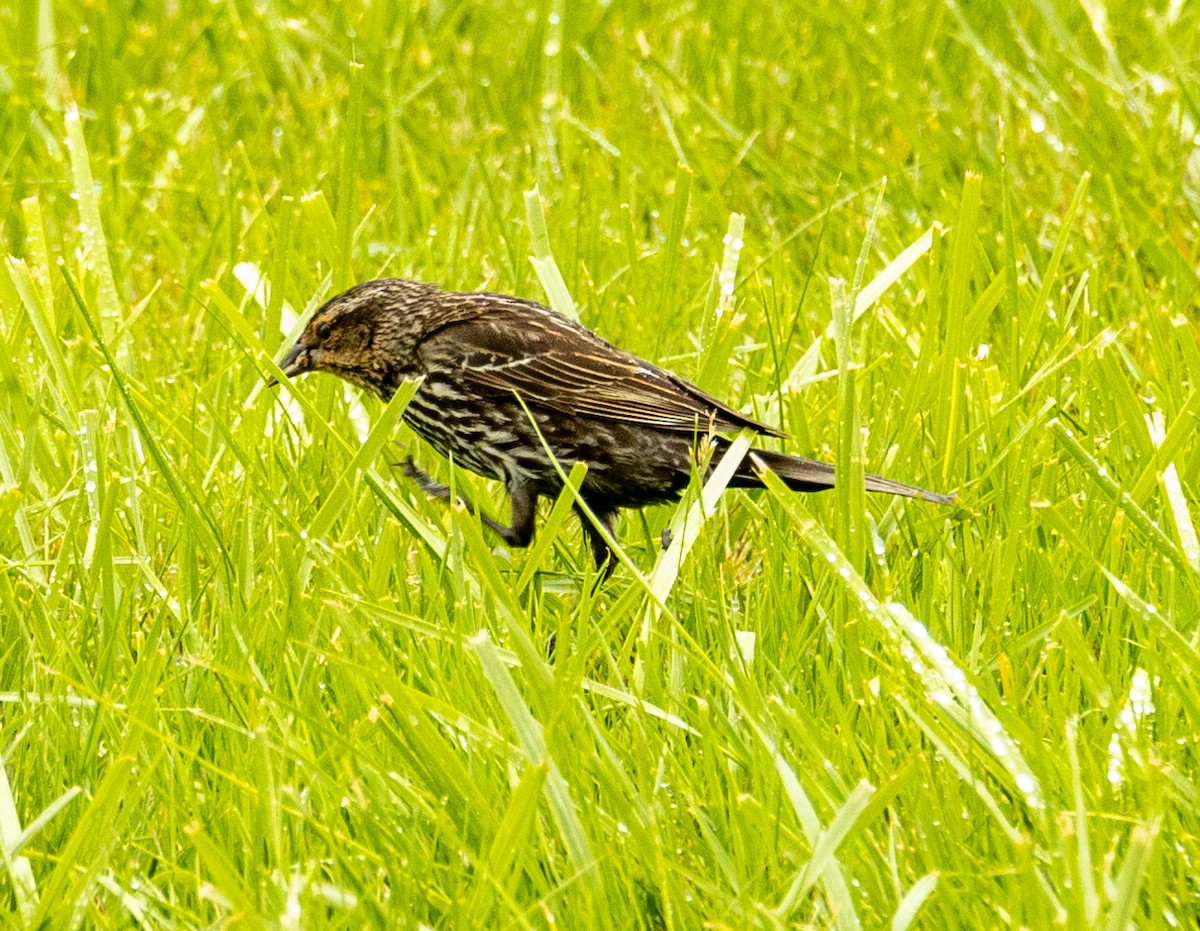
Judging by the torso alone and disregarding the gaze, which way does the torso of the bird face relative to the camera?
to the viewer's left
